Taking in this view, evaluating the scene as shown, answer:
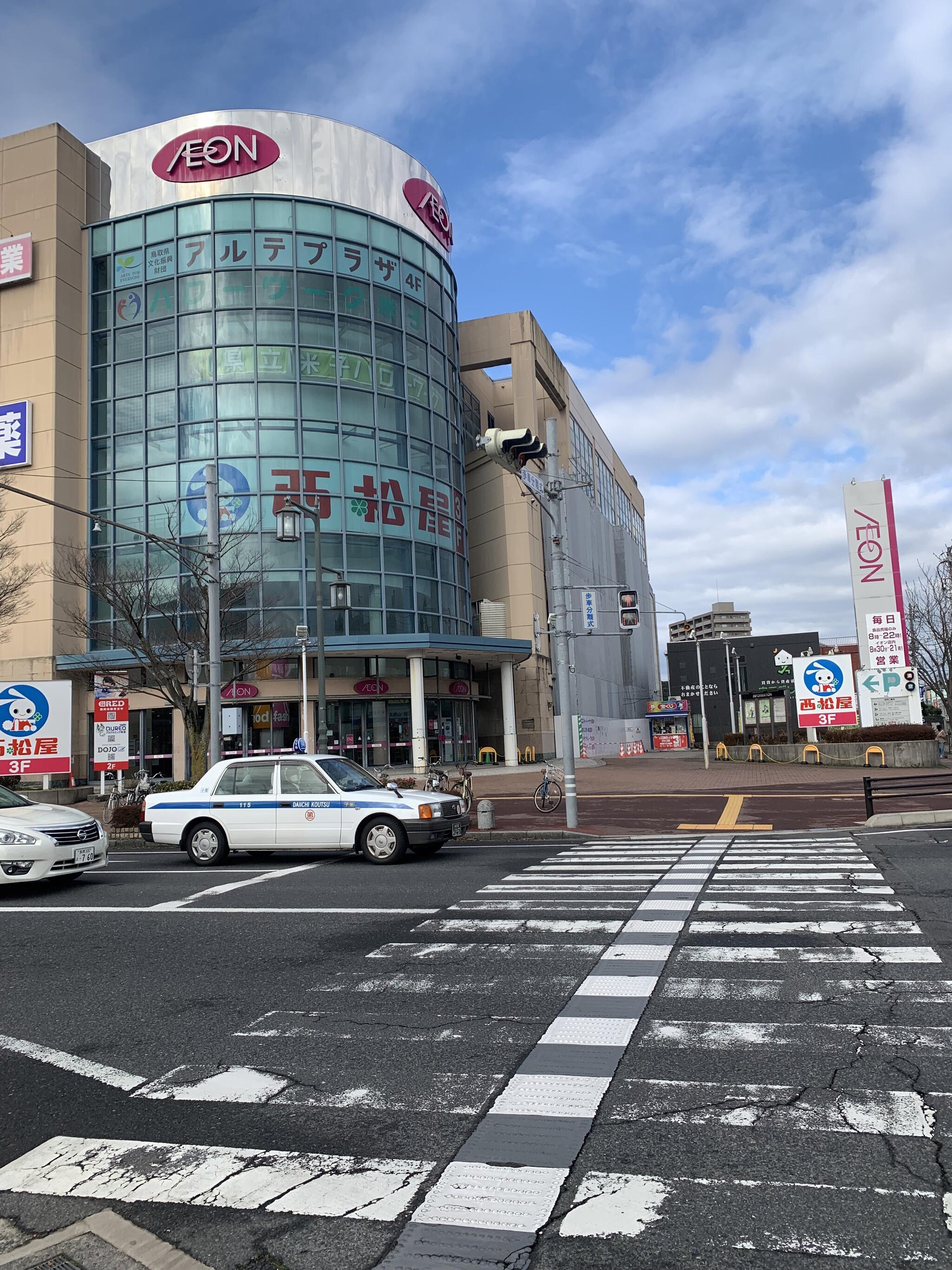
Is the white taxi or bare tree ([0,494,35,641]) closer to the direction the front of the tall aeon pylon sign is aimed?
the white taxi

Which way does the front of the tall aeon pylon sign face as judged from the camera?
facing the viewer

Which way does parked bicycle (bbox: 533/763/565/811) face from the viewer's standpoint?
toward the camera

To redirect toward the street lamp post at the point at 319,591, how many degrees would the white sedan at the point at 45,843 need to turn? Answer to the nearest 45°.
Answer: approximately 90° to its left

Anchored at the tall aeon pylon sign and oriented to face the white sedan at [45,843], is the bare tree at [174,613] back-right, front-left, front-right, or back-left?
front-right

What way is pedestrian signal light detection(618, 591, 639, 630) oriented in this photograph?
toward the camera

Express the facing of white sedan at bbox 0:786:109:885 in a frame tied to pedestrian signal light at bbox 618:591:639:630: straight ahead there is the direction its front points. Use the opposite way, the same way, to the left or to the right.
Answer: to the left

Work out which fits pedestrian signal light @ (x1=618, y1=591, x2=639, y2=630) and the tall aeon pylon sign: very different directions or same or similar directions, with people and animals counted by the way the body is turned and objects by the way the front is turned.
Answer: same or similar directions

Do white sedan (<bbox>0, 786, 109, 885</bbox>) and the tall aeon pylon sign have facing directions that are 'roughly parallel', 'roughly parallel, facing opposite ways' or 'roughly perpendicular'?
roughly perpendicular

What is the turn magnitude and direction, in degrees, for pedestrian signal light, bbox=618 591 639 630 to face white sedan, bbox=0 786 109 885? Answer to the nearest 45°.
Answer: approximately 45° to its right

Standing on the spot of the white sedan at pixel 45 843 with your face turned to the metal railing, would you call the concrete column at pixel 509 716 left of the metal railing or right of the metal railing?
left
